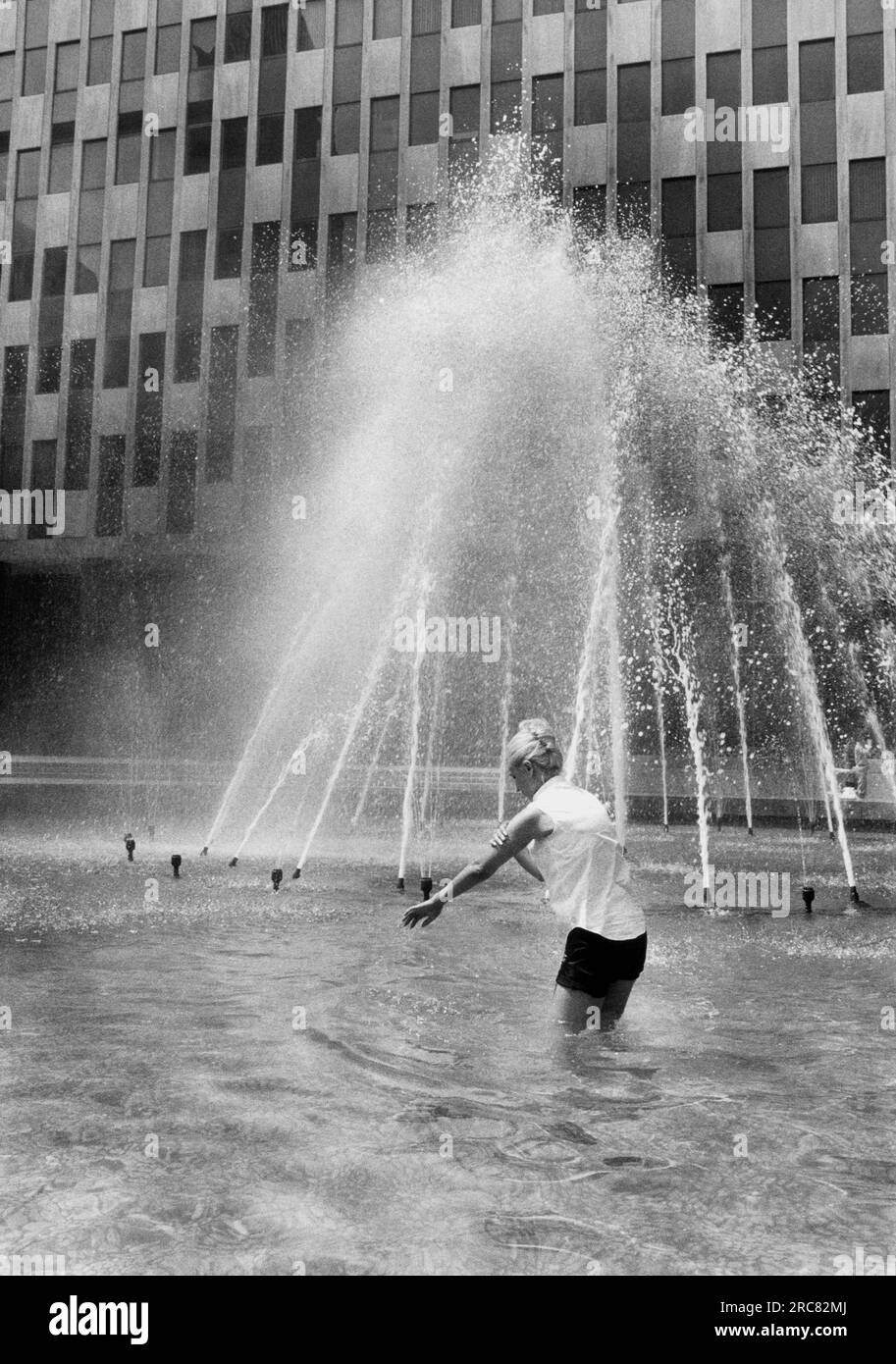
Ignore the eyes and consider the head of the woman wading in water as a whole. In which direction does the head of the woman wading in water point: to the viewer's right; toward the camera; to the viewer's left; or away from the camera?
to the viewer's left

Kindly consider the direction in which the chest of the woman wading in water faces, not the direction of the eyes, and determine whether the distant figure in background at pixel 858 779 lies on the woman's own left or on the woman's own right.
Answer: on the woman's own right

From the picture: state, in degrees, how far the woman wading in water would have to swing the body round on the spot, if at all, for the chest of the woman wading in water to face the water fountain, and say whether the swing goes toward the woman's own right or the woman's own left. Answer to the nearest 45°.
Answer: approximately 45° to the woman's own right

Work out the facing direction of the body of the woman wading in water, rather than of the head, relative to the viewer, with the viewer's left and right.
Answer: facing away from the viewer and to the left of the viewer
